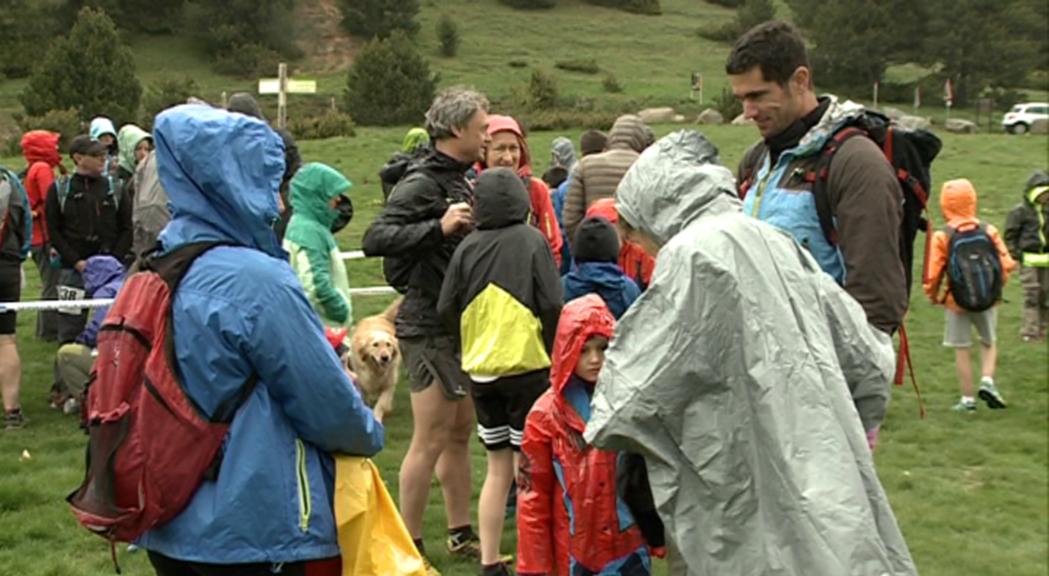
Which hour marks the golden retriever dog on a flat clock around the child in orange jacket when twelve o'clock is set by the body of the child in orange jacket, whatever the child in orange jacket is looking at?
The golden retriever dog is roughly at 8 o'clock from the child in orange jacket.

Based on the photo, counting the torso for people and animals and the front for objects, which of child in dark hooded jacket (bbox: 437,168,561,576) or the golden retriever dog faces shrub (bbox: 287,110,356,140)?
the child in dark hooded jacket

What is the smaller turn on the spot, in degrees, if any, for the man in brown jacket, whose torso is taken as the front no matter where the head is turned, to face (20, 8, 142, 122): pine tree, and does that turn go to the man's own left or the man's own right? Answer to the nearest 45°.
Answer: approximately 90° to the man's own right

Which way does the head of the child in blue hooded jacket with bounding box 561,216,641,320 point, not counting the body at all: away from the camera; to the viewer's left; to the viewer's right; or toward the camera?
away from the camera

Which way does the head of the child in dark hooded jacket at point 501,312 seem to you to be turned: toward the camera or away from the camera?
away from the camera

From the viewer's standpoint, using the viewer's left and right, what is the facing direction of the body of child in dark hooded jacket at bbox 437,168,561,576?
facing away from the viewer

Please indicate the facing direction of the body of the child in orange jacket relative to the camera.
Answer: away from the camera

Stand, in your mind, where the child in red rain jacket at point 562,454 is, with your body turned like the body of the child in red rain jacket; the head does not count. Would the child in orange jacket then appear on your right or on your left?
on your left

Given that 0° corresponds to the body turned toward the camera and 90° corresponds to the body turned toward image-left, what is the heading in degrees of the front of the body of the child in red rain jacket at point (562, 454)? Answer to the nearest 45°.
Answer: approximately 315°

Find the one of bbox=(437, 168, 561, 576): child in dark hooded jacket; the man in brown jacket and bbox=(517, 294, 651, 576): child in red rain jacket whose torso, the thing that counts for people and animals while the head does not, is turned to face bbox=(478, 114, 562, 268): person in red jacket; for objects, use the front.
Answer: the child in dark hooded jacket

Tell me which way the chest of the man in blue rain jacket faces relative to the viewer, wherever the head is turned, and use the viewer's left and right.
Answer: facing away from the viewer and to the right of the viewer

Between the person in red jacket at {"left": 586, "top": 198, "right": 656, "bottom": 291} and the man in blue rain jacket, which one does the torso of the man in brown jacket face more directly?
the man in blue rain jacket

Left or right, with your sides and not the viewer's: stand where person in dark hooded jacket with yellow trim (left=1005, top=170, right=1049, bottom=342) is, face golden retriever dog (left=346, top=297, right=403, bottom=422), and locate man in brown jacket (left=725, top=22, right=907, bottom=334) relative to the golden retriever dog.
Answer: left
